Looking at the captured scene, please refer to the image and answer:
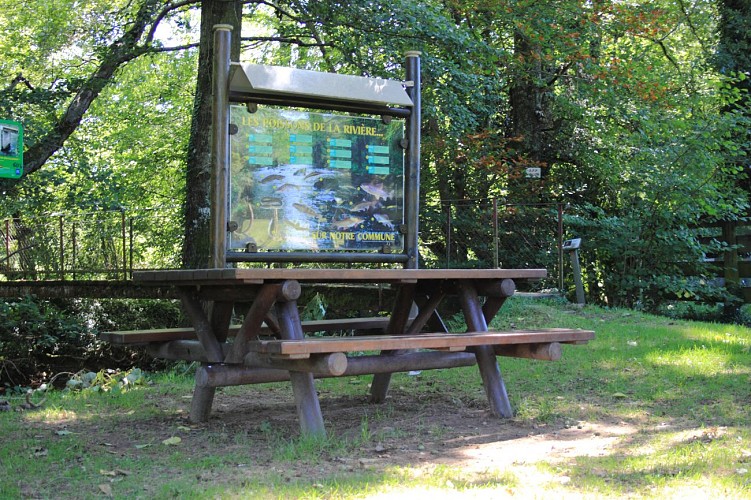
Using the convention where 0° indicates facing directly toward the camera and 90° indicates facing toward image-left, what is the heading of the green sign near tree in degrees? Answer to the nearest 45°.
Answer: approximately 0°

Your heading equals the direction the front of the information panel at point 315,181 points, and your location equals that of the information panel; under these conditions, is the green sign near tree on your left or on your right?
on your right

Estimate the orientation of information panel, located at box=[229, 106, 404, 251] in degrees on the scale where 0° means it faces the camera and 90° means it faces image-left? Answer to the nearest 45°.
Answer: approximately 315°

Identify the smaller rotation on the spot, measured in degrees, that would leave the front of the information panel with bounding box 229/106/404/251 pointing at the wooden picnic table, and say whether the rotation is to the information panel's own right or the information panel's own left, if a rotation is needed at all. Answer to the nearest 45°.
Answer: approximately 45° to the information panel's own right

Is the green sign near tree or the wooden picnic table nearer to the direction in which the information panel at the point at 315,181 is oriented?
the wooden picnic table

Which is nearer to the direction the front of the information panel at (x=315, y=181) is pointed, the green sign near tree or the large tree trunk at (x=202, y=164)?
the green sign near tree

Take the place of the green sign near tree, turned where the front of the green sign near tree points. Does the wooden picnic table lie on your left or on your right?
on your left
